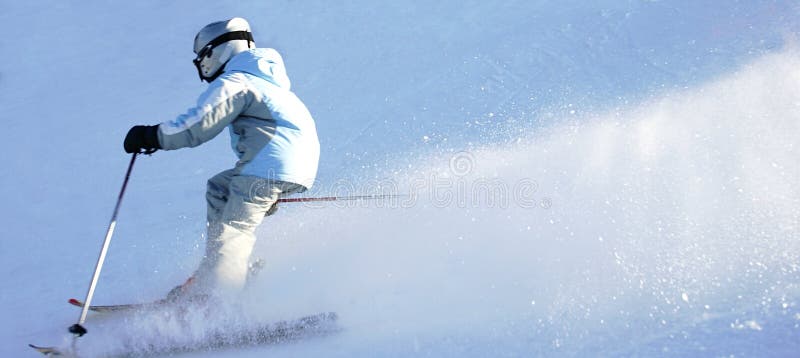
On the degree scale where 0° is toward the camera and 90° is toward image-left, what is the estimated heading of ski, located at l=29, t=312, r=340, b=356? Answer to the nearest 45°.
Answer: approximately 90°

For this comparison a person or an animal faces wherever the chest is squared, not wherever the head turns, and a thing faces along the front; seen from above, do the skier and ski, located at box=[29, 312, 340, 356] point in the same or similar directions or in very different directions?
same or similar directions

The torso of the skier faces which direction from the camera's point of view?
to the viewer's left

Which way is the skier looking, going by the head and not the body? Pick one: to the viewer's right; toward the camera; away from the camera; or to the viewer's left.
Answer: to the viewer's left

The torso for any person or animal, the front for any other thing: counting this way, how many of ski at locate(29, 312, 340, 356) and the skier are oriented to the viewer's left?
2
